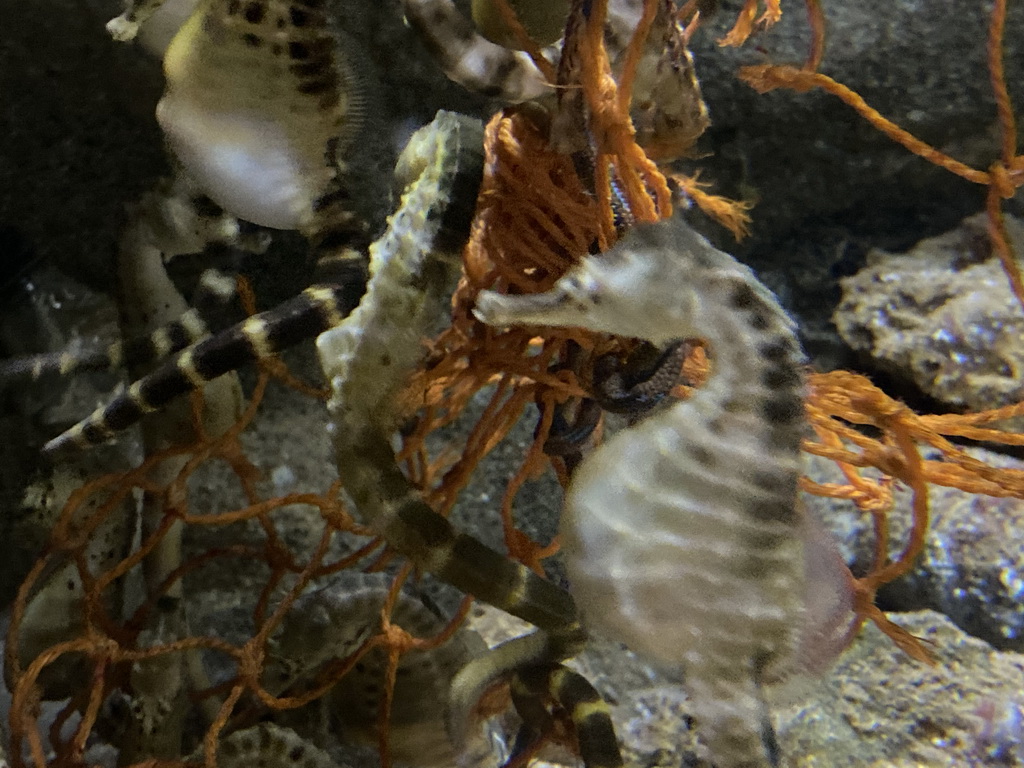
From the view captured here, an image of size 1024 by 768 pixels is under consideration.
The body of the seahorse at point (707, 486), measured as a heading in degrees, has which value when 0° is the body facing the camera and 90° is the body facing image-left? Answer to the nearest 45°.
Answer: approximately 90°

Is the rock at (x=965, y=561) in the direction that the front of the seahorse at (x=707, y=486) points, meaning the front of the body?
no

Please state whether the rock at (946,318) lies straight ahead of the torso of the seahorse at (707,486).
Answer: no

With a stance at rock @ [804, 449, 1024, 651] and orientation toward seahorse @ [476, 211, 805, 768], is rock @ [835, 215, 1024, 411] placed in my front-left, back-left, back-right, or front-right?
back-right
